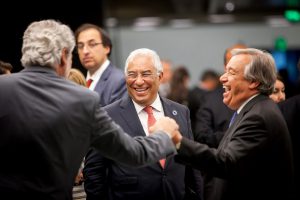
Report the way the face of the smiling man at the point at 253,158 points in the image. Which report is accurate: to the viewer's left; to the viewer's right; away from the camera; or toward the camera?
to the viewer's left

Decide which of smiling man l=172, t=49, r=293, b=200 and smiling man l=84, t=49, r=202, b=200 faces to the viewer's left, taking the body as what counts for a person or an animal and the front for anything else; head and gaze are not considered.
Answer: smiling man l=172, t=49, r=293, b=200

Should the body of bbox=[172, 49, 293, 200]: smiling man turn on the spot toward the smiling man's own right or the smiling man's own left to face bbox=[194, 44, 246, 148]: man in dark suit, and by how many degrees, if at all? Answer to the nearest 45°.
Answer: approximately 90° to the smiling man's own right

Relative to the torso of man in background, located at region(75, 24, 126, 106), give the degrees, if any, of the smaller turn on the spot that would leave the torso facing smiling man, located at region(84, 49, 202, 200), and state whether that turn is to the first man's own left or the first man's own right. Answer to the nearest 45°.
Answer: approximately 45° to the first man's own left

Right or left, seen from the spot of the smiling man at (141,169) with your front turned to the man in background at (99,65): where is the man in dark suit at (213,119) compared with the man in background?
right

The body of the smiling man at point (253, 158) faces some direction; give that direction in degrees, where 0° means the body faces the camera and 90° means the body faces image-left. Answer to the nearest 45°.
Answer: approximately 90°

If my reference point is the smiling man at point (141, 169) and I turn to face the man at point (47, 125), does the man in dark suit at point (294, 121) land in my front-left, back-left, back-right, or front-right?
back-left

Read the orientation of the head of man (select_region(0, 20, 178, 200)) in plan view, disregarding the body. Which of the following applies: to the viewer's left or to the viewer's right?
to the viewer's right

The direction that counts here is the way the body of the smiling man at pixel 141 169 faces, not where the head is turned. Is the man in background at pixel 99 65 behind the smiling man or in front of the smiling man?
behind

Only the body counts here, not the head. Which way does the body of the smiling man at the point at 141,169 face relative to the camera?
toward the camera

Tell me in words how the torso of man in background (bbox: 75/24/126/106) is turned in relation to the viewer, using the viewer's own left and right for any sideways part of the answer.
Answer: facing the viewer and to the left of the viewer

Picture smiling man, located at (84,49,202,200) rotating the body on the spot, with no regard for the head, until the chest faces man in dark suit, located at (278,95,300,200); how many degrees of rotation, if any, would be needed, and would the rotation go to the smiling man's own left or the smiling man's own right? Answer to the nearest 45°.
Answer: approximately 135° to the smiling man's own left

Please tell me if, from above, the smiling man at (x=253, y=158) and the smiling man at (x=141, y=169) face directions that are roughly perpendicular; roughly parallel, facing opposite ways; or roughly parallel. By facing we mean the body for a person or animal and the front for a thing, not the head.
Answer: roughly perpendicular

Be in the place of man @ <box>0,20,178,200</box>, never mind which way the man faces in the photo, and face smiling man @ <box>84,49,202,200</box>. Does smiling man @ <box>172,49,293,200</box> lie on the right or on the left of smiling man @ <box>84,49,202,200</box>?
right

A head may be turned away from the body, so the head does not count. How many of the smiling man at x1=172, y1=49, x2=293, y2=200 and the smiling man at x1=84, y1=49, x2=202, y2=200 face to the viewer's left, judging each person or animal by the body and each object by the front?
1

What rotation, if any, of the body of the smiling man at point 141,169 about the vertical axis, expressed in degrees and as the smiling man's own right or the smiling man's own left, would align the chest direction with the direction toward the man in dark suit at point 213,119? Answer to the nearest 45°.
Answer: approximately 135° to the smiling man's own left
